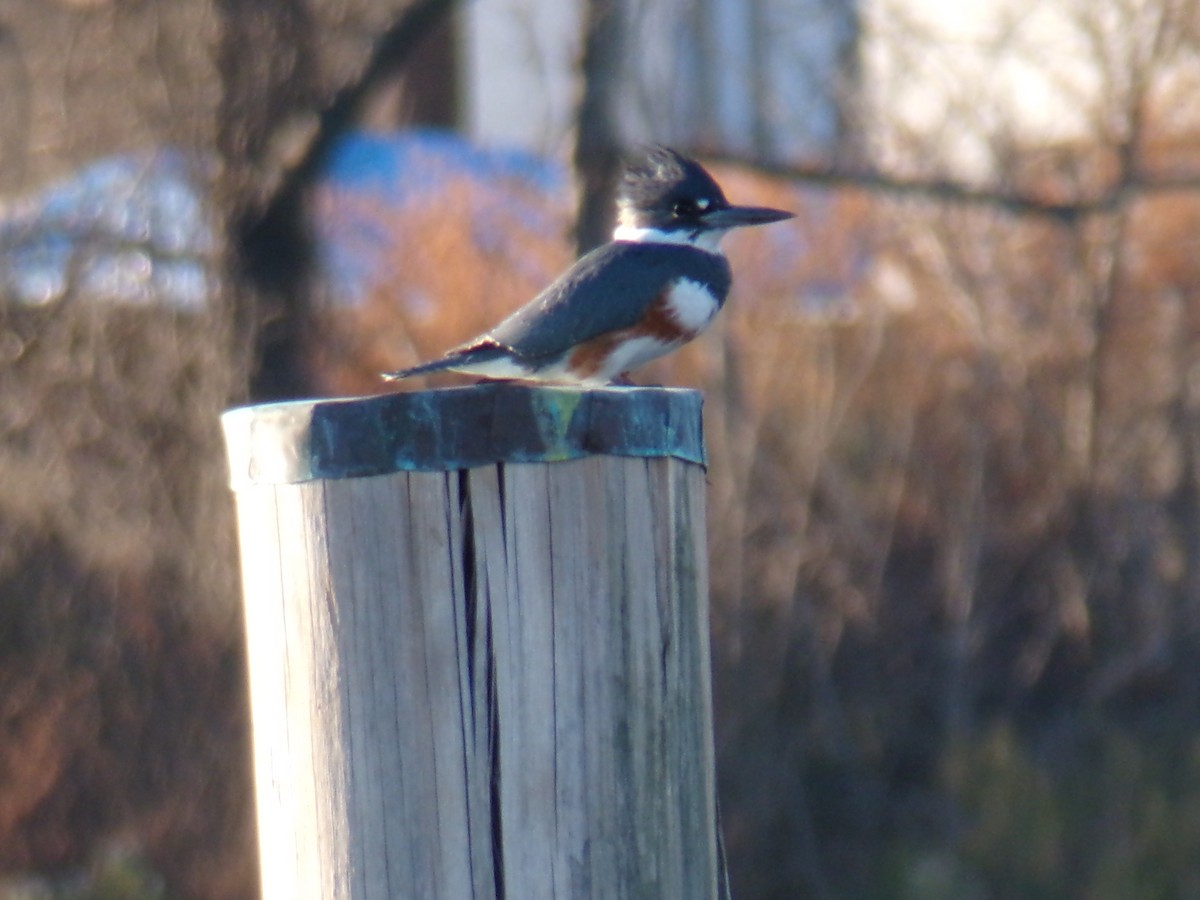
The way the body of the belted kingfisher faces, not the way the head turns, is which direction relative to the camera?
to the viewer's right

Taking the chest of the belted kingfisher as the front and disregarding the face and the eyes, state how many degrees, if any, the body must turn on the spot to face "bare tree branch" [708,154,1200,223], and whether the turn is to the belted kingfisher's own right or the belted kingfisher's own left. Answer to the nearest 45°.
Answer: approximately 90° to the belted kingfisher's own left
